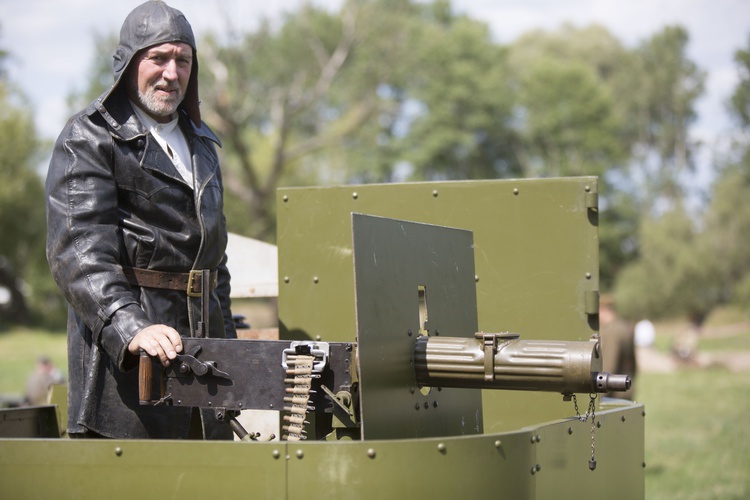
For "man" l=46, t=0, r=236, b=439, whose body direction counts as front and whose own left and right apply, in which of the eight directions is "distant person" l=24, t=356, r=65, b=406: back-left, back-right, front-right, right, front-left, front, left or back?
back-left

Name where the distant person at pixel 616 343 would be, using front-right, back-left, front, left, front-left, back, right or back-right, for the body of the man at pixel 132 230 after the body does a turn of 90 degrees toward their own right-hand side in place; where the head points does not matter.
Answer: back

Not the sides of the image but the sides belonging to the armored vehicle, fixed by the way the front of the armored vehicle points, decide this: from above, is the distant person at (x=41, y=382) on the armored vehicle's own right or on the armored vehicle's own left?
on the armored vehicle's own left

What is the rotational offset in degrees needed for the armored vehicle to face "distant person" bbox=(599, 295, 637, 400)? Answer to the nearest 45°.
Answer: approximately 90° to its left

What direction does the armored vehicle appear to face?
to the viewer's right
